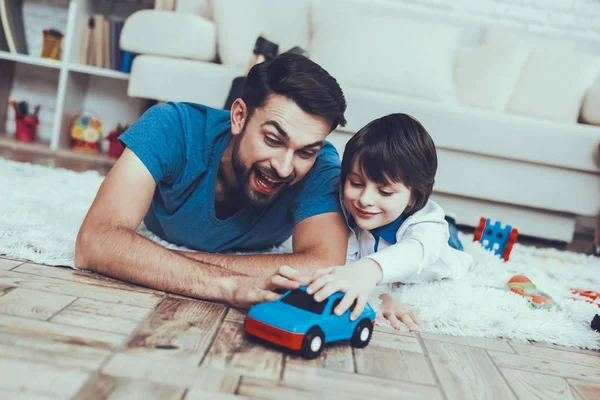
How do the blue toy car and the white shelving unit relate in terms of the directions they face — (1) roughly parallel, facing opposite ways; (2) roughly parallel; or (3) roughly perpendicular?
roughly perpendicular

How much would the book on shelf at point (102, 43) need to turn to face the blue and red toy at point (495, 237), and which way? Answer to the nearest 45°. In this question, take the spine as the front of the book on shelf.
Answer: approximately 45° to its left

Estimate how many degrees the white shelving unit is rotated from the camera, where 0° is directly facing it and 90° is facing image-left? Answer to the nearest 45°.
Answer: approximately 0°

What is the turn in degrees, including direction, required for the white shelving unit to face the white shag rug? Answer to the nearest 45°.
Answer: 0° — it already faces it
